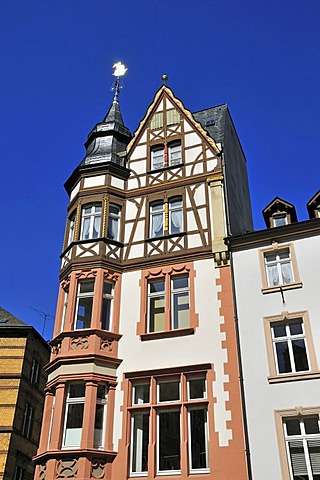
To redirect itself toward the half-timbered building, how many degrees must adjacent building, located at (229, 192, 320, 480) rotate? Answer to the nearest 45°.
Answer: approximately 90° to its right

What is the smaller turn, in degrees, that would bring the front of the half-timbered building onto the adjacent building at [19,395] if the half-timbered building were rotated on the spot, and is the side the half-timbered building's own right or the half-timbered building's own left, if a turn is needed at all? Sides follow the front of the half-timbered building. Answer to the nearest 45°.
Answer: approximately 135° to the half-timbered building's own right

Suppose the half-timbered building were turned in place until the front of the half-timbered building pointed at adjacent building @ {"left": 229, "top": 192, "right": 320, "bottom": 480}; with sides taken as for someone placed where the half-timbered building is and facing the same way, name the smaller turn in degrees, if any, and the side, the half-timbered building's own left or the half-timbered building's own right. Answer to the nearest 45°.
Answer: approximately 90° to the half-timbered building's own left

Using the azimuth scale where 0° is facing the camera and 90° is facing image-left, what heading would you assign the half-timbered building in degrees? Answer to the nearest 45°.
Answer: approximately 0°

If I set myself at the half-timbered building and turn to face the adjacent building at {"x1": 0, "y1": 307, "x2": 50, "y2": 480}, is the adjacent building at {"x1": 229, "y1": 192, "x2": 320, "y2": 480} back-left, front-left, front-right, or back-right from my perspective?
back-right

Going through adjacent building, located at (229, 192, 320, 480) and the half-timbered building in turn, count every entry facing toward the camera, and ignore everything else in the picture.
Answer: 2

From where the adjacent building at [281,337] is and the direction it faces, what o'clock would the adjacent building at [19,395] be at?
the adjacent building at [19,395] is roughly at 4 o'clock from the adjacent building at [281,337].
